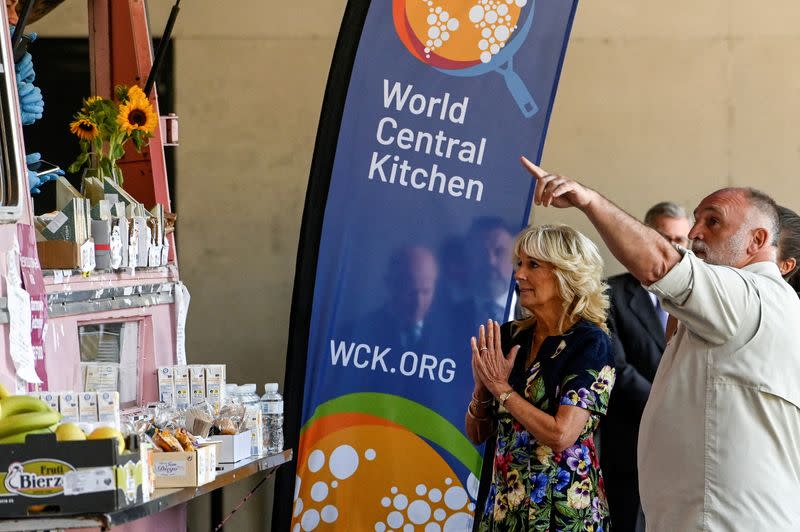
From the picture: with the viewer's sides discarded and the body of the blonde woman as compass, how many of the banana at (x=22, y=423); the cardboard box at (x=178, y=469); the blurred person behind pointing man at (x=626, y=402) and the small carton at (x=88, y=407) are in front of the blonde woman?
3

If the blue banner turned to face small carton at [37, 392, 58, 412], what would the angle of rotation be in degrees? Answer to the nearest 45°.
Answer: approximately 45° to its right

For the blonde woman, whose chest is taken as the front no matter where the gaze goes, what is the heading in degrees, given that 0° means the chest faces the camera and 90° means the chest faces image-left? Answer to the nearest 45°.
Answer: approximately 45°

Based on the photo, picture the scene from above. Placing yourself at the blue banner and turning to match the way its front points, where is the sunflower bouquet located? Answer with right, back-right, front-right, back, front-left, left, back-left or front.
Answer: right

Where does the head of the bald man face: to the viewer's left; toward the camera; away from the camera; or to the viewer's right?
to the viewer's left

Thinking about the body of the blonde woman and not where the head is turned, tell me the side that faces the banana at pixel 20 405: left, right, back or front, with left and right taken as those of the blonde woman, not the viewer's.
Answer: front

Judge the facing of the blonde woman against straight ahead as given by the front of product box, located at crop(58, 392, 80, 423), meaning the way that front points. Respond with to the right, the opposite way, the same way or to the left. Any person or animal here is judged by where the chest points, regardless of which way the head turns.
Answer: to the right

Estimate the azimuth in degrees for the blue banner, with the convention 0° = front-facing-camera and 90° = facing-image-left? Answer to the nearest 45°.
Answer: approximately 0°

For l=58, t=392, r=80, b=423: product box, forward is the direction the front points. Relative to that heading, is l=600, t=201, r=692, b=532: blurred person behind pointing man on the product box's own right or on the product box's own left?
on the product box's own left

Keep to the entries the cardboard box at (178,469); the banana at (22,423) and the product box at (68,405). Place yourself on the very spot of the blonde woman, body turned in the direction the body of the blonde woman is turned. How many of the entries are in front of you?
3

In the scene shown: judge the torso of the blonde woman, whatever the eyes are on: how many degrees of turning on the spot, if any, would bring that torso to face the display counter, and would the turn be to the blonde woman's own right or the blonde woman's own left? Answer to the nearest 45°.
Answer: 0° — they already face it

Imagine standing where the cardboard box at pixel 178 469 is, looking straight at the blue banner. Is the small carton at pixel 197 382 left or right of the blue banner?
left
